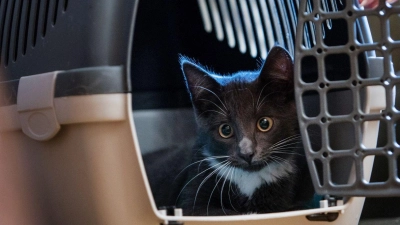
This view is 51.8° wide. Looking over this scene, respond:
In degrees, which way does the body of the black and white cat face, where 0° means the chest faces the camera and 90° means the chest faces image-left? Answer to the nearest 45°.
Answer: approximately 0°

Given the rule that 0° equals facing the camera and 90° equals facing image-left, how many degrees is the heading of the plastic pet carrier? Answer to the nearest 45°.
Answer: approximately 315°
